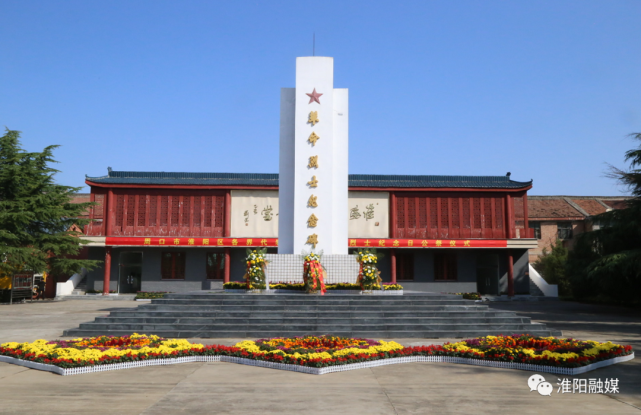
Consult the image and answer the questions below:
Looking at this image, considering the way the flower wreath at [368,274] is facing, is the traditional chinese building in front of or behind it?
behind

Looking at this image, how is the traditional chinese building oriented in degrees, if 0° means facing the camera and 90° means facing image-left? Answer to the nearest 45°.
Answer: approximately 0°

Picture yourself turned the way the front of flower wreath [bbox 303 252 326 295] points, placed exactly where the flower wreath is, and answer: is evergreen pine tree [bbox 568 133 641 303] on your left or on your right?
on your left

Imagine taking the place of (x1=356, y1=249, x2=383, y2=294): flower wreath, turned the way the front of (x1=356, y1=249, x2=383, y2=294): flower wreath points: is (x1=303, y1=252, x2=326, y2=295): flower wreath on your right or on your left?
on your right

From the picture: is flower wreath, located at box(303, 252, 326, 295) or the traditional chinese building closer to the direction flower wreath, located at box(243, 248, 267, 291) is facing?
the flower wreath

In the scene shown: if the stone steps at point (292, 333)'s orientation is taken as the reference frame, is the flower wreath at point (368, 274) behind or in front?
behind

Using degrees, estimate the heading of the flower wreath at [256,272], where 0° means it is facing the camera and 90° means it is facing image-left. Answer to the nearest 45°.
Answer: approximately 0°

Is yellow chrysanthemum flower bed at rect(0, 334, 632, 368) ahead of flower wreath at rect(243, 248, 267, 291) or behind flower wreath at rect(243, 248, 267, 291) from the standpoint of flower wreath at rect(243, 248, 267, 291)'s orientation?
ahead
